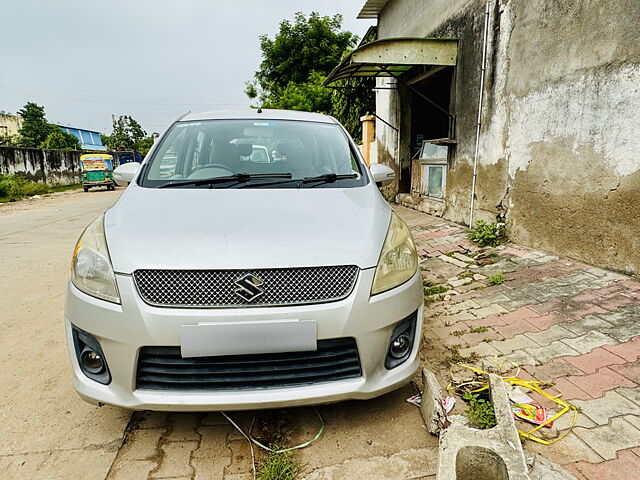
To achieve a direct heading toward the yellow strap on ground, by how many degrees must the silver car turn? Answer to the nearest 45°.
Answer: approximately 90° to its left

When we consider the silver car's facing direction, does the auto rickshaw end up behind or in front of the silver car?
behind

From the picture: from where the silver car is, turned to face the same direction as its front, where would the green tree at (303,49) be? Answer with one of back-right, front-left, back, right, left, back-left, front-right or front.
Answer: back
